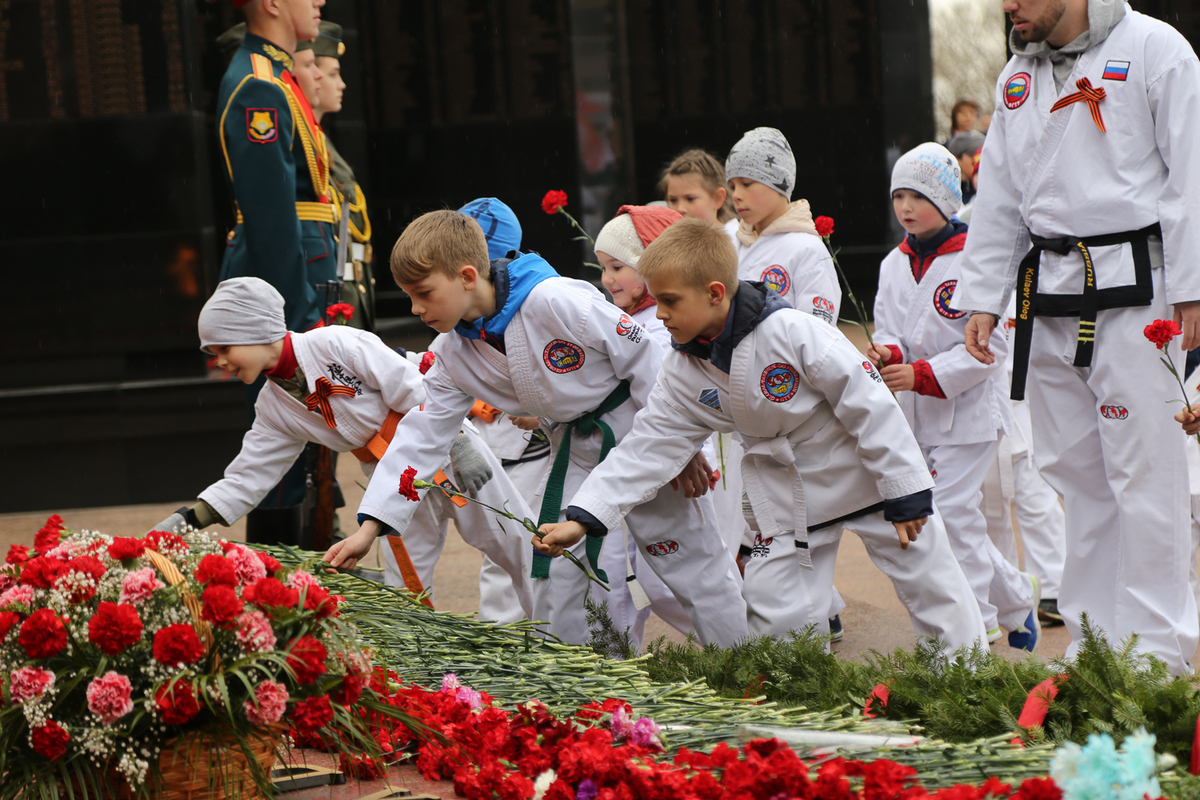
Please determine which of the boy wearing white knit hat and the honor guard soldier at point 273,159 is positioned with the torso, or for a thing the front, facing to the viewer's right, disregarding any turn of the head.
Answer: the honor guard soldier

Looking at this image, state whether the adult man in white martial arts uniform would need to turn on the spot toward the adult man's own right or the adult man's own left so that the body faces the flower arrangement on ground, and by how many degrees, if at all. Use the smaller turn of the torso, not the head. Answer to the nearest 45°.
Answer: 0° — they already face it

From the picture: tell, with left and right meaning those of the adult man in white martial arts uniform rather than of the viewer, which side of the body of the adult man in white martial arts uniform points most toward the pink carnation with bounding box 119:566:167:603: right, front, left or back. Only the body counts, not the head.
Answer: front

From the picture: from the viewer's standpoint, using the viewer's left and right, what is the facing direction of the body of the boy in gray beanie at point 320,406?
facing the viewer and to the left of the viewer

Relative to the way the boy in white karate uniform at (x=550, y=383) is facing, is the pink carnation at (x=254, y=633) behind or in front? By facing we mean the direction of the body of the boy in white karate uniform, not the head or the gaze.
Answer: in front

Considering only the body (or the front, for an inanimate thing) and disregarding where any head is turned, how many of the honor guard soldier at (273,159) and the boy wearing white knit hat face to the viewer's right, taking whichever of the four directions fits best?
1

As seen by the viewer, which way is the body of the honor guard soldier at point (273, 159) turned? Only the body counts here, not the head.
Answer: to the viewer's right

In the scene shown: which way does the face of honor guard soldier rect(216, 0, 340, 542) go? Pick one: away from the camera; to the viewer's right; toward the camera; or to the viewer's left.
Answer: to the viewer's right

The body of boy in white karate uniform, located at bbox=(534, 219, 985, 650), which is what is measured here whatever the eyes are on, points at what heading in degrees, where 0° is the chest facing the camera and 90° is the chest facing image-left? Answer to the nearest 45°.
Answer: approximately 45°

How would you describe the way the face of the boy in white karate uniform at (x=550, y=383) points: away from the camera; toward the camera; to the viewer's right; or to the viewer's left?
to the viewer's left

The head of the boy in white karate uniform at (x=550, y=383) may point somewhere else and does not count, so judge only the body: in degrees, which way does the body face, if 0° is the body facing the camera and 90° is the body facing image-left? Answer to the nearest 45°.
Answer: approximately 45°

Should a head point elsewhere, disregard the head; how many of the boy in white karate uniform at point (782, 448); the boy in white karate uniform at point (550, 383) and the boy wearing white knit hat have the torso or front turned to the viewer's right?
0

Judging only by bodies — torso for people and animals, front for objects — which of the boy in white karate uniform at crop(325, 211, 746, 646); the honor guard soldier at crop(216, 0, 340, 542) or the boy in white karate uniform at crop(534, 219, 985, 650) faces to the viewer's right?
the honor guard soldier

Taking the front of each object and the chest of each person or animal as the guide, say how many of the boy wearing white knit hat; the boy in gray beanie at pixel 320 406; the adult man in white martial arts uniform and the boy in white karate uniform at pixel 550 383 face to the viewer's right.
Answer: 0

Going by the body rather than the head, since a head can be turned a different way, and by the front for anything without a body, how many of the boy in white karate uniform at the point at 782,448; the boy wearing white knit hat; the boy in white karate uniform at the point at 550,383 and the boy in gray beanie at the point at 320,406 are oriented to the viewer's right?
0

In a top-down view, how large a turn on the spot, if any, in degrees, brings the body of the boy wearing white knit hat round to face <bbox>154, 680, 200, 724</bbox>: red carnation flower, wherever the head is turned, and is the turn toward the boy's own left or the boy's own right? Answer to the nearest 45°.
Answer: approximately 45° to the boy's own left

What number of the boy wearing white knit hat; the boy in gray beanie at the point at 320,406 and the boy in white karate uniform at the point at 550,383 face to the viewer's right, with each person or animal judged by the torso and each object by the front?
0
